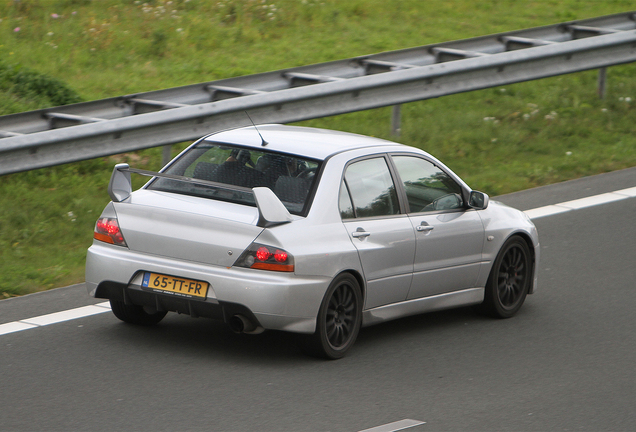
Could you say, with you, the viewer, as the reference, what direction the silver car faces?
facing away from the viewer and to the right of the viewer
